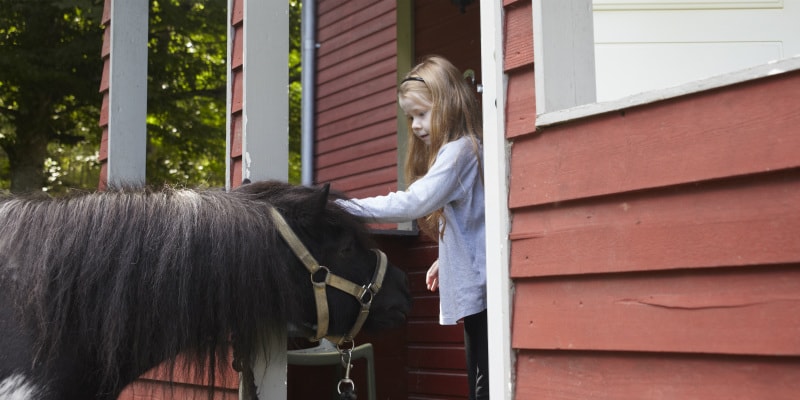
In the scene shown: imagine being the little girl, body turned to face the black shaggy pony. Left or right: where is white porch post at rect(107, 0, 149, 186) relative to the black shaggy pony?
right

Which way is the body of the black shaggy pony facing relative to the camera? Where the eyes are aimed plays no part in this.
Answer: to the viewer's right

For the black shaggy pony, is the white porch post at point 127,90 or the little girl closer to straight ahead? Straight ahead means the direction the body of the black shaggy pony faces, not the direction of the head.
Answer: the little girl

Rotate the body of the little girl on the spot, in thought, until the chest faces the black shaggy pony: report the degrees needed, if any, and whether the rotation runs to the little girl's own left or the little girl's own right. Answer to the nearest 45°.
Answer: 0° — they already face it

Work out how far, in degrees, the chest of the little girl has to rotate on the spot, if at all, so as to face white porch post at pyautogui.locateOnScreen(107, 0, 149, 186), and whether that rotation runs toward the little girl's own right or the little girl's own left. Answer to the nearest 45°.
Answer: approximately 45° to the little girl's own right

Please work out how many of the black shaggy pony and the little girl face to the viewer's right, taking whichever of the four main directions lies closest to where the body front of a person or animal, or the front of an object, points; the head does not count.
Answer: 1

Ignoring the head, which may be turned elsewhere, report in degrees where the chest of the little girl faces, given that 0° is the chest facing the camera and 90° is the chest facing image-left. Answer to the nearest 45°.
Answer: approximately 90°

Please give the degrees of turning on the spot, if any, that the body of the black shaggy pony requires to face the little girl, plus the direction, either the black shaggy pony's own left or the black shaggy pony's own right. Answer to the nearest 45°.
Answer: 0° — it already faces them

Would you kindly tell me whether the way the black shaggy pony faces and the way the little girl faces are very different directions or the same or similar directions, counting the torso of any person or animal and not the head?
very different directions
